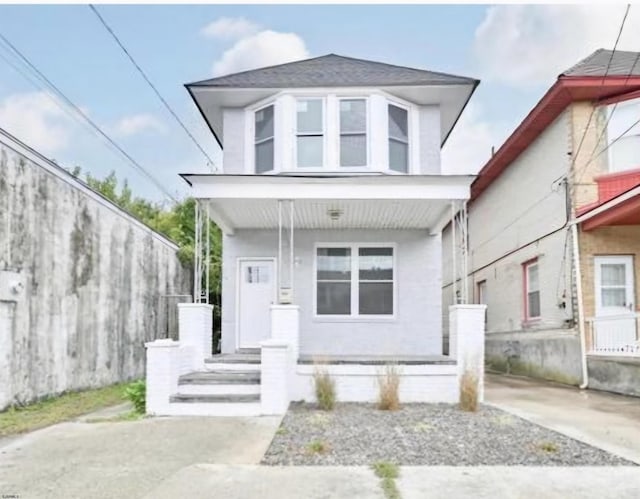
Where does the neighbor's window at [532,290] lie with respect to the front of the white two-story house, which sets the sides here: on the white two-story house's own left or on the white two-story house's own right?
on the white two-story house's own left

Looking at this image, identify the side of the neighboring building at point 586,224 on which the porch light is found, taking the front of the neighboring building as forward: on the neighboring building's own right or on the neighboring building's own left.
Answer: on the neighboring building's own right

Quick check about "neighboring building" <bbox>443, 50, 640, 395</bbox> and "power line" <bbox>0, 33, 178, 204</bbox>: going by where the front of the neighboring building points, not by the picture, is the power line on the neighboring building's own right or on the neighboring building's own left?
on the neighboring building's own right

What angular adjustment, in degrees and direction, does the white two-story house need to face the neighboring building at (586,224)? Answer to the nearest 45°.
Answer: approximately 90° to its left

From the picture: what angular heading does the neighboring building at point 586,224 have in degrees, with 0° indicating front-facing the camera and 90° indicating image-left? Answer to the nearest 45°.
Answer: approximately 0°

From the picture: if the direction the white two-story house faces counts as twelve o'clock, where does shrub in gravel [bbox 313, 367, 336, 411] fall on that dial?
The shrub in gravel is roughly at 12 o'clock from the white two-story house.

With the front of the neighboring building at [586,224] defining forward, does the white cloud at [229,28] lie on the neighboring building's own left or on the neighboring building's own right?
on the neighboring building's own right

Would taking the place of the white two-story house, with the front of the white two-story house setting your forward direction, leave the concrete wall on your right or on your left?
on your right

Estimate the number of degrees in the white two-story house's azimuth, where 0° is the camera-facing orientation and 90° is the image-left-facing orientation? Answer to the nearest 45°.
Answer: approximately 0°

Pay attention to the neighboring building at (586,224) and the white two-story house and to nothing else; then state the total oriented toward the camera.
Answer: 2
